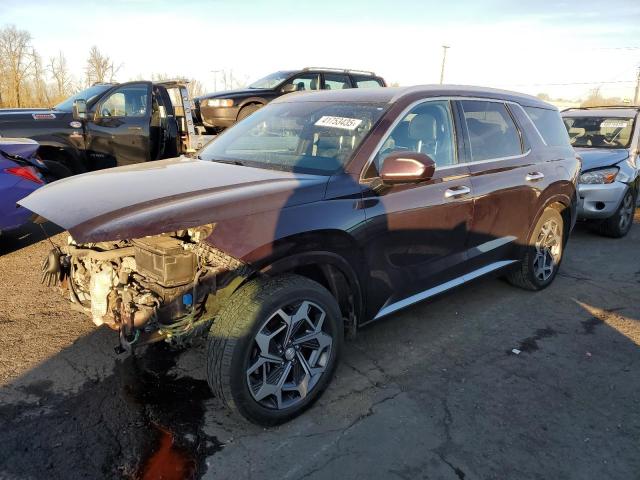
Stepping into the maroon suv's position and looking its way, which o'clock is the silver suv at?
The silver suv is roughly at 6 o'clock from the maroon suv.

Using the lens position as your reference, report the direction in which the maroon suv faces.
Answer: facing the viewer and to the left of the viewer

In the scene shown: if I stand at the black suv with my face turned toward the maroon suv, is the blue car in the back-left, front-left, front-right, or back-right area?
front-right

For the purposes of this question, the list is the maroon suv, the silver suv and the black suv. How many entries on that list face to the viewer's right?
0

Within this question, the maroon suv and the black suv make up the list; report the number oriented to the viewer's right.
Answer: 0

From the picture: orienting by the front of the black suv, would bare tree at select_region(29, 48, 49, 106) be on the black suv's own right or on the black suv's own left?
on the black suv's own right

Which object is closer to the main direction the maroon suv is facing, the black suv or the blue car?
the blue car

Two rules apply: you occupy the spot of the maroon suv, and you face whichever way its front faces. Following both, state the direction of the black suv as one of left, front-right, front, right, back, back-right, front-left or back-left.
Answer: back-right

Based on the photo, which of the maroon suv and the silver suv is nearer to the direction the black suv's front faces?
the maroon suv

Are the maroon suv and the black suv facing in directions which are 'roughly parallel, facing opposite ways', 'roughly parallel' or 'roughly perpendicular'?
roughly parallel

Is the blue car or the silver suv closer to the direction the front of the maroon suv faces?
the blue car

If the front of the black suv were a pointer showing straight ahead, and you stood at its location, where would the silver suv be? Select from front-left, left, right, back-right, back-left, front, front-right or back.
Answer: left

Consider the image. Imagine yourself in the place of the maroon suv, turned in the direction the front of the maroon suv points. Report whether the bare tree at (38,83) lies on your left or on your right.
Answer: on your right
